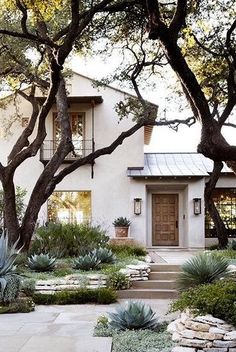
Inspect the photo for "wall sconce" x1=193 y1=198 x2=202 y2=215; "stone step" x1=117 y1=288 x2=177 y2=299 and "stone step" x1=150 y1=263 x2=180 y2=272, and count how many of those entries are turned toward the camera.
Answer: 3

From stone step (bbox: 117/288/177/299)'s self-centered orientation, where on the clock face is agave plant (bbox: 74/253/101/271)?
The agave plant is roughly at 4 o'clock from the stone step.

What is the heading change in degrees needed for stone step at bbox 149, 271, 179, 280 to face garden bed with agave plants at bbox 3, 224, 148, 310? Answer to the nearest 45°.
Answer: approximately 90° to its right

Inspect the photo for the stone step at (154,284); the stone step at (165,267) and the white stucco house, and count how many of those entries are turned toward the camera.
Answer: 3

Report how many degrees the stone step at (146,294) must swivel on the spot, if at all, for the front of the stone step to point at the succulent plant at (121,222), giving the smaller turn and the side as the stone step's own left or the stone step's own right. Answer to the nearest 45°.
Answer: approximately 180°

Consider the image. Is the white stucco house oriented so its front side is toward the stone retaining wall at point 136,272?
yes

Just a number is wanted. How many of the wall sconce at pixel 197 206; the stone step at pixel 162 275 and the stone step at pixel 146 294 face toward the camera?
3

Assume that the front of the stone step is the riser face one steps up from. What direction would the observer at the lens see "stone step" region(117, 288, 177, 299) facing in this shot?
facing the viewer

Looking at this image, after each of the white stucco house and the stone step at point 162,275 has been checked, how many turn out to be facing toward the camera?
2

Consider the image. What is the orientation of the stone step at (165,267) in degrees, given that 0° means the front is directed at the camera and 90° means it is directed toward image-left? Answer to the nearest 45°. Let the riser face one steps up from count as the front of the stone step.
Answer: approximately 0°

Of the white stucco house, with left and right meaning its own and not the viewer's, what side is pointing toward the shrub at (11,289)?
front

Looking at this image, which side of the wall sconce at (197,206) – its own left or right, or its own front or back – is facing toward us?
front

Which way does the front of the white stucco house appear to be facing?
toward the camera

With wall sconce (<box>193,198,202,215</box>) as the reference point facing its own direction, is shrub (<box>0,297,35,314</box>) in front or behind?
in front
